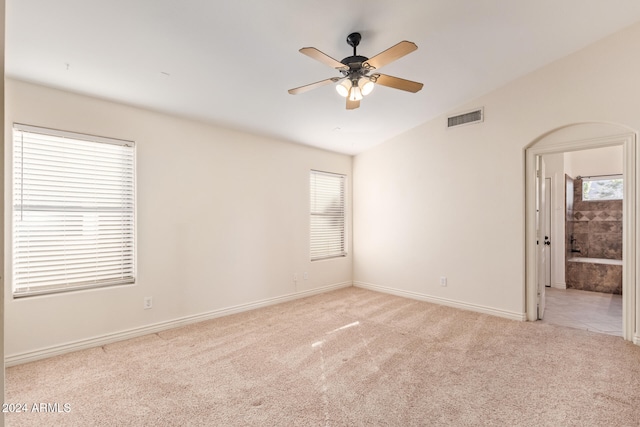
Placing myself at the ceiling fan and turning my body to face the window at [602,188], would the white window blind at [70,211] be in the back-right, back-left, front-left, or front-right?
back-left

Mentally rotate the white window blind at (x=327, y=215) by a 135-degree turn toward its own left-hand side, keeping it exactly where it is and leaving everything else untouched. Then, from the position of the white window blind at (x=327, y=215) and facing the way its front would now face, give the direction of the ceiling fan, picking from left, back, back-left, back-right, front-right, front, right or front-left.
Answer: back

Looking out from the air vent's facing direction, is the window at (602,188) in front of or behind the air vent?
behind

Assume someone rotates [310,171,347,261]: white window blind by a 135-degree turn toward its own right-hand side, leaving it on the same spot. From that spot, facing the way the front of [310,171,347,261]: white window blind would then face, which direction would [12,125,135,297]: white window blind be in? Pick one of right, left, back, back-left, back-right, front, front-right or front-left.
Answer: front-left

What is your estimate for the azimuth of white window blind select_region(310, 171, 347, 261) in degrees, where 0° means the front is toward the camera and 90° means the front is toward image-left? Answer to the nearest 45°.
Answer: approximately 315°

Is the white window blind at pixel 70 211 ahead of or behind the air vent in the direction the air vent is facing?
ahead

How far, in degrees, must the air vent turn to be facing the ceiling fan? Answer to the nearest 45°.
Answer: approximately 45° to its left

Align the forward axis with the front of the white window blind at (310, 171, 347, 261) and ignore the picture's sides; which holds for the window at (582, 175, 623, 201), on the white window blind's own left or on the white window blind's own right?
on the white window blind's own left

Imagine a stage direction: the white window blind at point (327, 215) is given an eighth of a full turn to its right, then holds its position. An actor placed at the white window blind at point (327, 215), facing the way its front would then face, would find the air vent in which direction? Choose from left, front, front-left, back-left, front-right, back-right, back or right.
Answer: front-left
